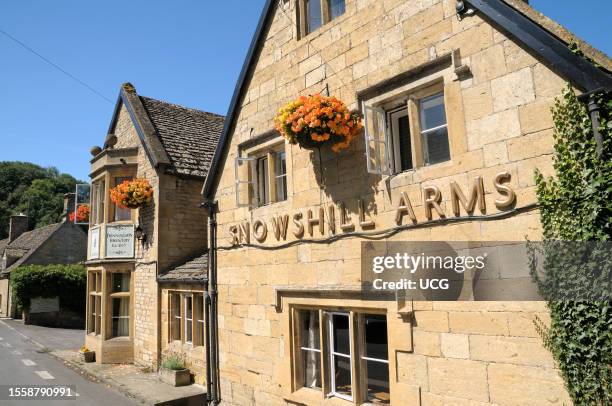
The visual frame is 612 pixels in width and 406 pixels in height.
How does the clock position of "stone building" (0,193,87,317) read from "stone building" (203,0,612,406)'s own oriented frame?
"stone building" (0,193,87,317) is roughly at 3 o'clock from "stone building" (203,0,612,406).

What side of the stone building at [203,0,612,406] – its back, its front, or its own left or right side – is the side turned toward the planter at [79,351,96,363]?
right

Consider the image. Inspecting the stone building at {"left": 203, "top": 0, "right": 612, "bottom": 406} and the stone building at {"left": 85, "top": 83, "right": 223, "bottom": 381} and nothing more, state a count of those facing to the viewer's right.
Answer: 0

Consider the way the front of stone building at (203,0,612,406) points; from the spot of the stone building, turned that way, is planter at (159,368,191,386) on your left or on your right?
on your right

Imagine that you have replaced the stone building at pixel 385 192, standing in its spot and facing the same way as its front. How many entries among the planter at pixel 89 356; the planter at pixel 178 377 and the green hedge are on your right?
3

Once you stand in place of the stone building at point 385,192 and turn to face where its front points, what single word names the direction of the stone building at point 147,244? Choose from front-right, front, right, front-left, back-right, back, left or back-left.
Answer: right

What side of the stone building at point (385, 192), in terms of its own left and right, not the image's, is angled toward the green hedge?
right

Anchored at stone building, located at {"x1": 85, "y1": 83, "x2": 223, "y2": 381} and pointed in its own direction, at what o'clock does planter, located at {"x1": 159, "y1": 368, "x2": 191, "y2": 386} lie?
The planter is roughly at 10 o'clock from the stone building.

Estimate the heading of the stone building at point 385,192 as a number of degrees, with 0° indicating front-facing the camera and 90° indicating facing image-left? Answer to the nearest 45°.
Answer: approximately 45°

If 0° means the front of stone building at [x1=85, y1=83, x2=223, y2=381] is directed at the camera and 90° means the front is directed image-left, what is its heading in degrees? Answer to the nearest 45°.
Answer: approximately 45°
